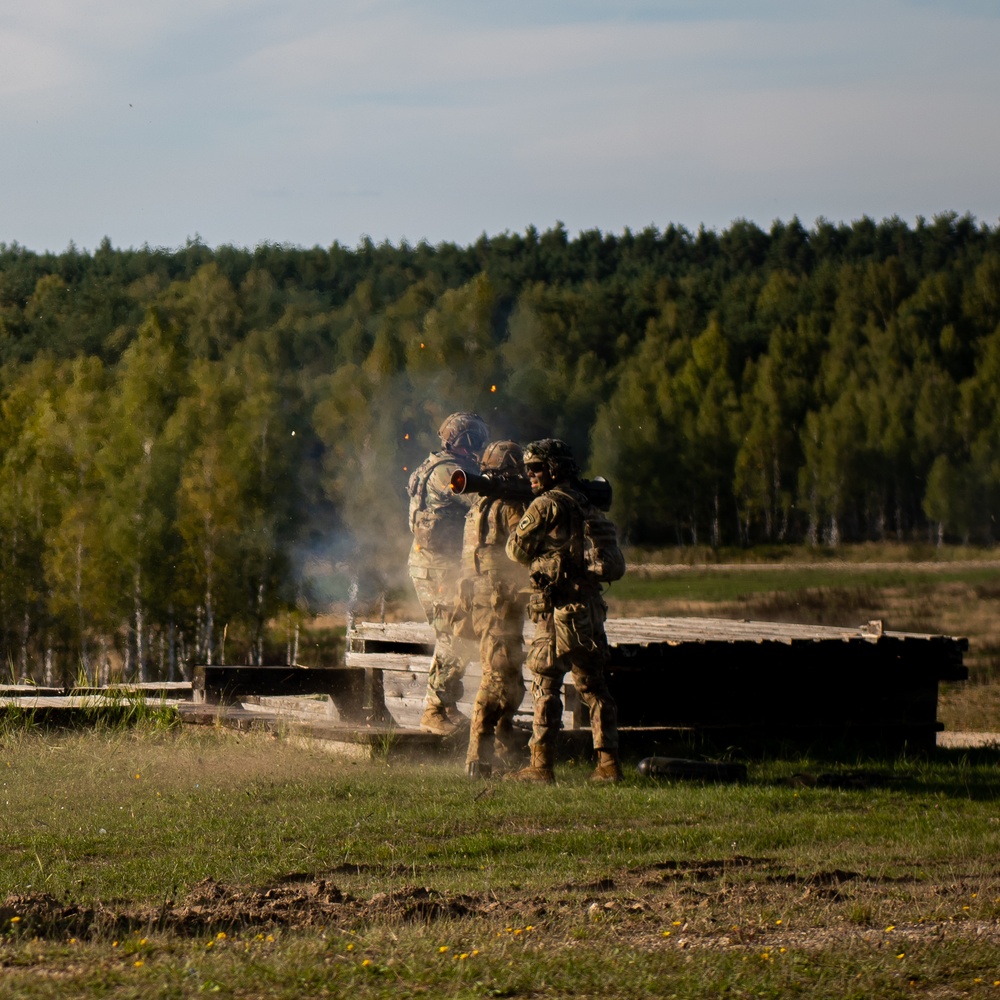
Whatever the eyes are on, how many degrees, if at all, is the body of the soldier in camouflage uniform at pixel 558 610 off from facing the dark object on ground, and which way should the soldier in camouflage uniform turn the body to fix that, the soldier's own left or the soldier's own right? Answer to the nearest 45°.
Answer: approximately 135° to the soldier's own right

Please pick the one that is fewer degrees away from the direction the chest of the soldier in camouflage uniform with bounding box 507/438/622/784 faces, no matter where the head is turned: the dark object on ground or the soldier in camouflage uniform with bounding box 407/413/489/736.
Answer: the soldier in camouflage uniform

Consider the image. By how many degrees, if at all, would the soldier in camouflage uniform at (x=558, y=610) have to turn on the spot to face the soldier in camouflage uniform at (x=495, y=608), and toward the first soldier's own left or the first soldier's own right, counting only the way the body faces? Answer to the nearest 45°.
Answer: approximately 45° to the first soldier's own right

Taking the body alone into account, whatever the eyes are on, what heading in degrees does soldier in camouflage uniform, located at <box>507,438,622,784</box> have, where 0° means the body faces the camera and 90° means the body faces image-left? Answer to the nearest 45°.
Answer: approximately 90°

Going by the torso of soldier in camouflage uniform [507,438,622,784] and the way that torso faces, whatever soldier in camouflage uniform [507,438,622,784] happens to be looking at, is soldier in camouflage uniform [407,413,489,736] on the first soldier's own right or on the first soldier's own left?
on the first soldier's own right
